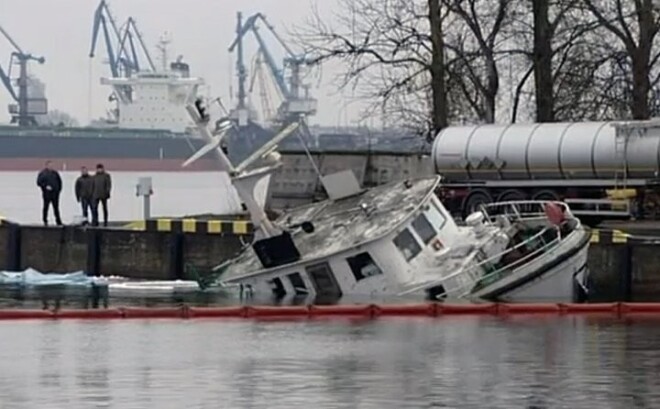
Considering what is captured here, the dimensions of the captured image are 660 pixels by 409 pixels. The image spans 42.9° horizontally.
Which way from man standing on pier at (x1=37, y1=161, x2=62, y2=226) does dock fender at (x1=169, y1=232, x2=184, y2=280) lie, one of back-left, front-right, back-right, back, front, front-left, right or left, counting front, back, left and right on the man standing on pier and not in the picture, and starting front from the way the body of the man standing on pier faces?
front-left

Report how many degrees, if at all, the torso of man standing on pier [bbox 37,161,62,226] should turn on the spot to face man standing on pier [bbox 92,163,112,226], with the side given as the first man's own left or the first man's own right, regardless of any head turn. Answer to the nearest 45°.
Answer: approximately 45° to the first man's own left

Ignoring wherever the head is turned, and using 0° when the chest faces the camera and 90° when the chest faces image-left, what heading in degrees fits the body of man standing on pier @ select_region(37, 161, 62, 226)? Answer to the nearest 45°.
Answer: approximately 0°
